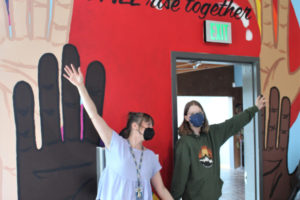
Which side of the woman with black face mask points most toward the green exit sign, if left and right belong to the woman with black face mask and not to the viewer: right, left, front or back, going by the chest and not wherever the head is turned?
left

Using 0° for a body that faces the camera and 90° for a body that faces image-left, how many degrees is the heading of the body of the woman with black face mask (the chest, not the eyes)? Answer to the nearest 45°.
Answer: approximately 315°

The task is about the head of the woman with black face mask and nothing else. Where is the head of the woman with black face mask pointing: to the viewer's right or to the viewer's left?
to the viewer's right
